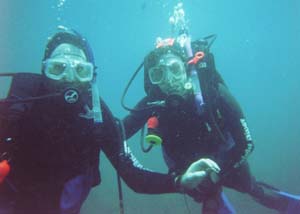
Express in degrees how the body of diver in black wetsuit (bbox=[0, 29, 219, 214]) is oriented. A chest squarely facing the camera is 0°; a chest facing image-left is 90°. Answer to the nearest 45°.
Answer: approximately 0°

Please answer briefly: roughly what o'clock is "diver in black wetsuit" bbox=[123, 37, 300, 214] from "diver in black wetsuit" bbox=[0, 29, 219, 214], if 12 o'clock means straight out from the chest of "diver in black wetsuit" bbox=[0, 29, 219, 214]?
"diver in black wetsuit" bbox=[123, 37, 300, 214] is roughly at 8 o'clock from "diver in black wetsuit" bbox=[0, 29, 219, 214].
